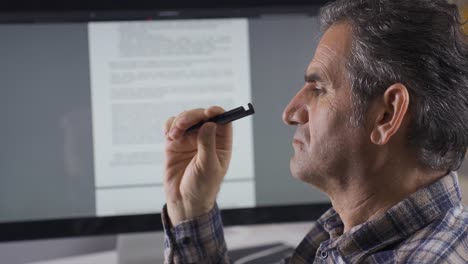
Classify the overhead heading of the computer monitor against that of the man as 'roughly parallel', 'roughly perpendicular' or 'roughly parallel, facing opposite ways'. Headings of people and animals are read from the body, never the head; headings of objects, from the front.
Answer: roughly perpendicular

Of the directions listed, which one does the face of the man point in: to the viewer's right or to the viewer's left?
to the viewer's left

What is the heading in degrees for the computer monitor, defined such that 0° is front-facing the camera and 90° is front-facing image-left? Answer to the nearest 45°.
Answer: approximately 0°

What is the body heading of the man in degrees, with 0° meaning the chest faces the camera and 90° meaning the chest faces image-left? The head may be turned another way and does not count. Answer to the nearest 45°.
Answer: approximately 90°

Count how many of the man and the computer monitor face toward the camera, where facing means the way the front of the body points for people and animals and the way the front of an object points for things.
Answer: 1
